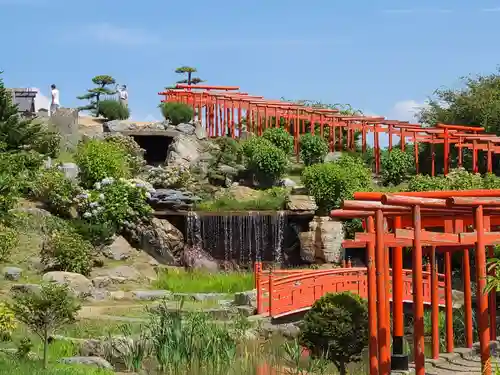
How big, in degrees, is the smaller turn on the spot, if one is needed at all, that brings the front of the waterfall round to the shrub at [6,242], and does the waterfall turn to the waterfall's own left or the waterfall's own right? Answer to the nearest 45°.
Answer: approximately 45° to the waterfall's own right

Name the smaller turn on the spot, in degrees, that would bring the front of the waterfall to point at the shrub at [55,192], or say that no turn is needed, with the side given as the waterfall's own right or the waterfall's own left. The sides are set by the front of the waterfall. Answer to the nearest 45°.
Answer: approximately 90° to the waterfall's own right

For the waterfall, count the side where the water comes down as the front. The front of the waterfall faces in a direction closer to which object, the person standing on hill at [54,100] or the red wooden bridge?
the red wooden bridge

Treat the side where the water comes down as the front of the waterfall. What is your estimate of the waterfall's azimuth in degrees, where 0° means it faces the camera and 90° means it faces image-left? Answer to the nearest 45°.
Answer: approximately 0°

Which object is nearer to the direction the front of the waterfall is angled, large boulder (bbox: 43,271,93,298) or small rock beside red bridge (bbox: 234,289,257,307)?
the small rock beside red bridge

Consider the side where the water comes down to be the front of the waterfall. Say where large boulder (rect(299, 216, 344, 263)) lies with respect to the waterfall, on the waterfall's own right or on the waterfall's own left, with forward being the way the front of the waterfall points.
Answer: on the waterfall's own left

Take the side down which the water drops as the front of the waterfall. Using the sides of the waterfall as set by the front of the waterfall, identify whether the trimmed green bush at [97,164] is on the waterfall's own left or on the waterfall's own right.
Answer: on the waterfall's own right

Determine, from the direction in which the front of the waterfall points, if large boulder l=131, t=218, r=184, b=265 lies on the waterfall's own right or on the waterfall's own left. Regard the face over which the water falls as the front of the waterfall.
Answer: on the waterfall's own right

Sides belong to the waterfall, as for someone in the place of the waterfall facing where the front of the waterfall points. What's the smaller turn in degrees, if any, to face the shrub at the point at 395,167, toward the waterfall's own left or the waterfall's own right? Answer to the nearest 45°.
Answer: approximately 135° to the waterfall's own left

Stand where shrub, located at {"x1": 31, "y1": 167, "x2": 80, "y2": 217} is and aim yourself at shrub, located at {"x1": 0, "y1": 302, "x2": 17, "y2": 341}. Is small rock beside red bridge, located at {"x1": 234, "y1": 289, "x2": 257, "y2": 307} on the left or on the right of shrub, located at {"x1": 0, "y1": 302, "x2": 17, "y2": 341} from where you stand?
left

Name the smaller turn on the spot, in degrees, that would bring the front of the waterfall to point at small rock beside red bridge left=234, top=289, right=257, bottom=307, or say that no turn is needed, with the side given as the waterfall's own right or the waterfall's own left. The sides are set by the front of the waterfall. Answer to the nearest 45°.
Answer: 0° — it already faces it

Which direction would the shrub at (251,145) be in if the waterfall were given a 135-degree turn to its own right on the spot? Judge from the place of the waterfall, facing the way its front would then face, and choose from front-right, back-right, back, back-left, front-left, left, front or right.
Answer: front-right

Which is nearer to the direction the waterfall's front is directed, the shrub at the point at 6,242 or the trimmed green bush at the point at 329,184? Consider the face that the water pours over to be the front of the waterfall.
the shrub
